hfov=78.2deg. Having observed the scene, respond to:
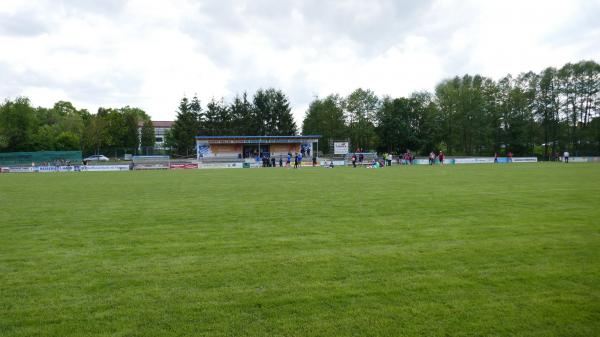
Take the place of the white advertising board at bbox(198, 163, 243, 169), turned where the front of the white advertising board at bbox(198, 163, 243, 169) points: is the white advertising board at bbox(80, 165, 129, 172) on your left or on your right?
on your right

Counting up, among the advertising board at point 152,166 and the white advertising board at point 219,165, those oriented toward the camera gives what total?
2

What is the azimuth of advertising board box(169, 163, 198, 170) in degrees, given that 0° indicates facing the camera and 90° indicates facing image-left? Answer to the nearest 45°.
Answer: approximately 0°

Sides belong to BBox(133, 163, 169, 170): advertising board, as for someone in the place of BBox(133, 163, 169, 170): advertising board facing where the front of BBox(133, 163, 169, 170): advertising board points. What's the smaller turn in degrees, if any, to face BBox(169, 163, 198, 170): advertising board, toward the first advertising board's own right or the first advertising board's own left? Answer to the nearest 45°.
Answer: approximately 90° to the first advertising board's own left

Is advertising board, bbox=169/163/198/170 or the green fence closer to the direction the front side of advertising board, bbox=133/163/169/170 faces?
the advertising board

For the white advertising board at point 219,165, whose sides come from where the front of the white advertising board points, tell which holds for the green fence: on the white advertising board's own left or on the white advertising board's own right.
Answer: on the white advertising board's own right

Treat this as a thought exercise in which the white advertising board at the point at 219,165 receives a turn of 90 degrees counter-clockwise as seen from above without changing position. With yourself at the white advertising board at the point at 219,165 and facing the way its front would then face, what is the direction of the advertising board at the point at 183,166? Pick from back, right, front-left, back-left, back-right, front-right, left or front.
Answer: back

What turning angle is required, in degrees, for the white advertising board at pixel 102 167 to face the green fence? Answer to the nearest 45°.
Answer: approximately 135° to its right

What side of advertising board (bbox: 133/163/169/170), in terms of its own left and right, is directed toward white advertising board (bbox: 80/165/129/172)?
right

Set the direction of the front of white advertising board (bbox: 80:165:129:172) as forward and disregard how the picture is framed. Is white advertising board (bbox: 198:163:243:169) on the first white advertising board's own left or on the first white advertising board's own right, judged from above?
on the first white advertising board's own left

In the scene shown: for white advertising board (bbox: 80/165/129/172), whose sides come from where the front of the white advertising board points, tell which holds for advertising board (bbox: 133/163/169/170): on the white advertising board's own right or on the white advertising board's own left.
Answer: on the white advertising board's own left

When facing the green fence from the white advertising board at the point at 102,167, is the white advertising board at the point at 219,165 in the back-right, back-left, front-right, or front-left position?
back-right

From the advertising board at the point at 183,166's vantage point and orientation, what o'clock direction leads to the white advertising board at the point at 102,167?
The white advertising board is roughly at 3 o'clock from the advertising board.

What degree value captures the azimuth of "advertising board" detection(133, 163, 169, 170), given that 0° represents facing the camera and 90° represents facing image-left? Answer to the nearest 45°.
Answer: approximately 0°
